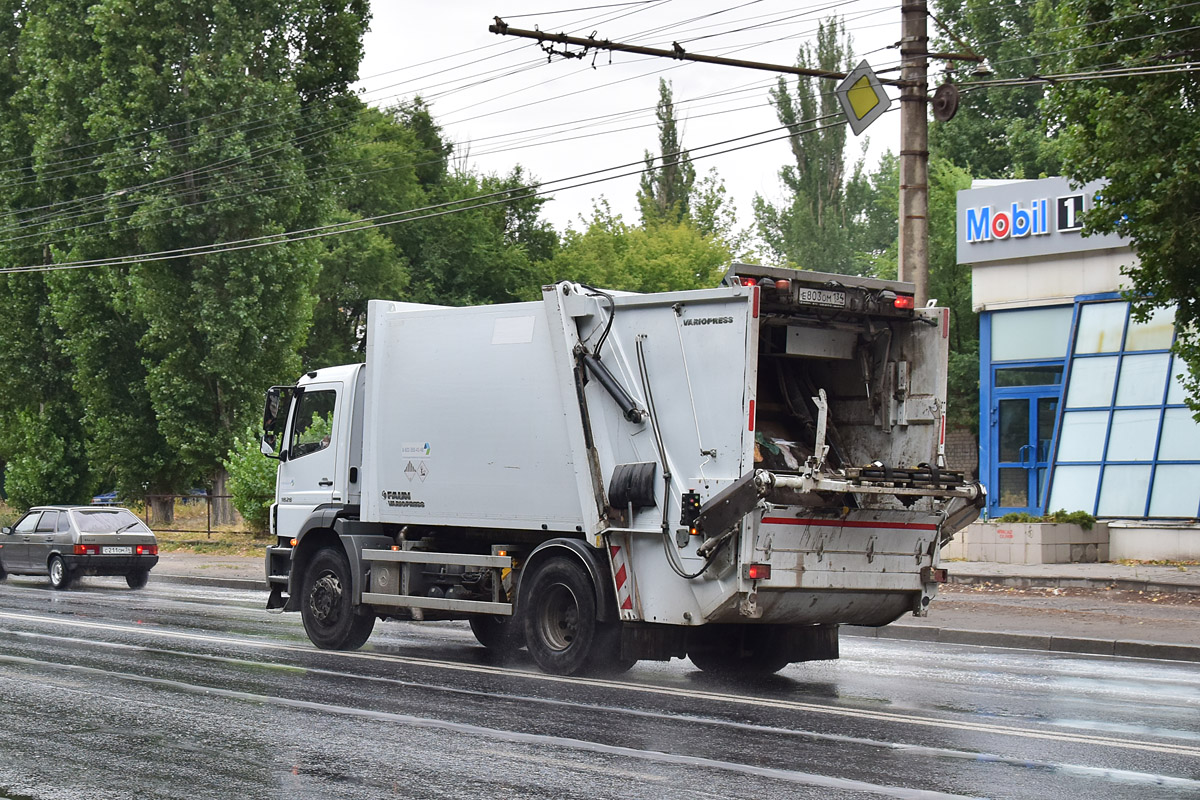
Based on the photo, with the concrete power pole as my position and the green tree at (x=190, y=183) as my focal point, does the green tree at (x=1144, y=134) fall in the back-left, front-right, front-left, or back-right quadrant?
back-right

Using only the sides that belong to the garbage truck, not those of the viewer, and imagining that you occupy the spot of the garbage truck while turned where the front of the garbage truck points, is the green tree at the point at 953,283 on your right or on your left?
on your right

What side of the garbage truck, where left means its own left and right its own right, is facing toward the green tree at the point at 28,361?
front

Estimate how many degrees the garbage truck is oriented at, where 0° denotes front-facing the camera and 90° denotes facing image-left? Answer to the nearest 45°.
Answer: approximately 135°

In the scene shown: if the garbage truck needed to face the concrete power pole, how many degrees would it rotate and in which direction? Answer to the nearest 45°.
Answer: approximately 90° to its right

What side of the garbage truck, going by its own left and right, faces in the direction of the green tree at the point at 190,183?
front

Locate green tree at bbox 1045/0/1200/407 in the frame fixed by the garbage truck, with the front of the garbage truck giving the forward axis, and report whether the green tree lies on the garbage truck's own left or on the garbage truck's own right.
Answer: on the garbage truck's own right

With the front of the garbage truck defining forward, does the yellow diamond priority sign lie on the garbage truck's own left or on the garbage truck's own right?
on the garbage truck's own right
